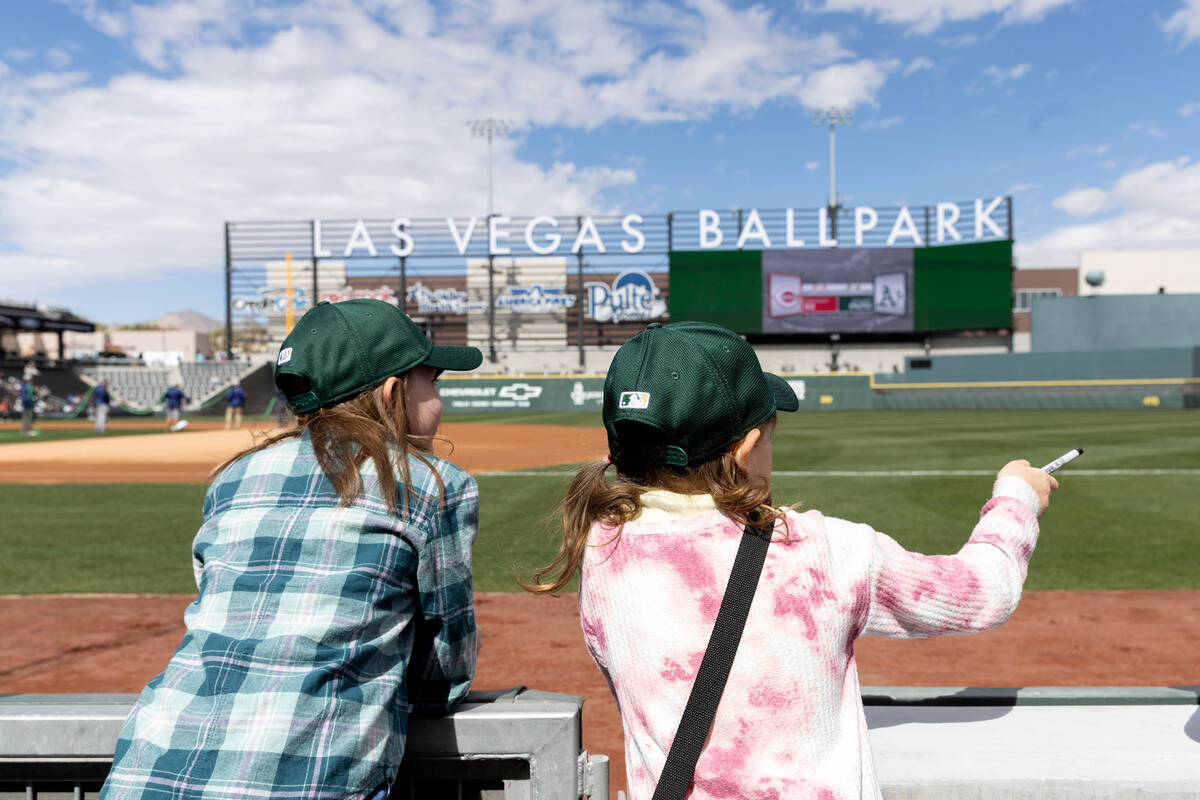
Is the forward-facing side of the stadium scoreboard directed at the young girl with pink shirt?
yes

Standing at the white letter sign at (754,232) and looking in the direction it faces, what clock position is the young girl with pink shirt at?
The young girl with pink shirt is roughly at 12 o'clock from the white letter sign.

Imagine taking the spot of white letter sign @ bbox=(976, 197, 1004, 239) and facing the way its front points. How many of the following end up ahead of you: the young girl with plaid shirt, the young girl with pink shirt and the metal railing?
3

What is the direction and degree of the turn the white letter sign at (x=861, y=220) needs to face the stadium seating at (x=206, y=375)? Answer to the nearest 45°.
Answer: approximately 90° to its right

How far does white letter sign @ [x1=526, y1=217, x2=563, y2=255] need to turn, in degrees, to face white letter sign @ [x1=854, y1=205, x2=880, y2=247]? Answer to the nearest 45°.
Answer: approximately 90° to its left

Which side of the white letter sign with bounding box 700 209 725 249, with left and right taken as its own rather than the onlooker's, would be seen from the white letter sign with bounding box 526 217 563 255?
right

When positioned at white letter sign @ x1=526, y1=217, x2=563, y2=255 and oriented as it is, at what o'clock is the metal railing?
The metal railing is roughly at 12 o'clock from the white letter sign.

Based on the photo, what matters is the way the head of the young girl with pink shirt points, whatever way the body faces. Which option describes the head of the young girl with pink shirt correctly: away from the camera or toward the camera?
away from the camera

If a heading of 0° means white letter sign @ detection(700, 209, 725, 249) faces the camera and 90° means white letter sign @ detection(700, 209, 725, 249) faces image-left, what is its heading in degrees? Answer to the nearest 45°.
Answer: approximately 0°
